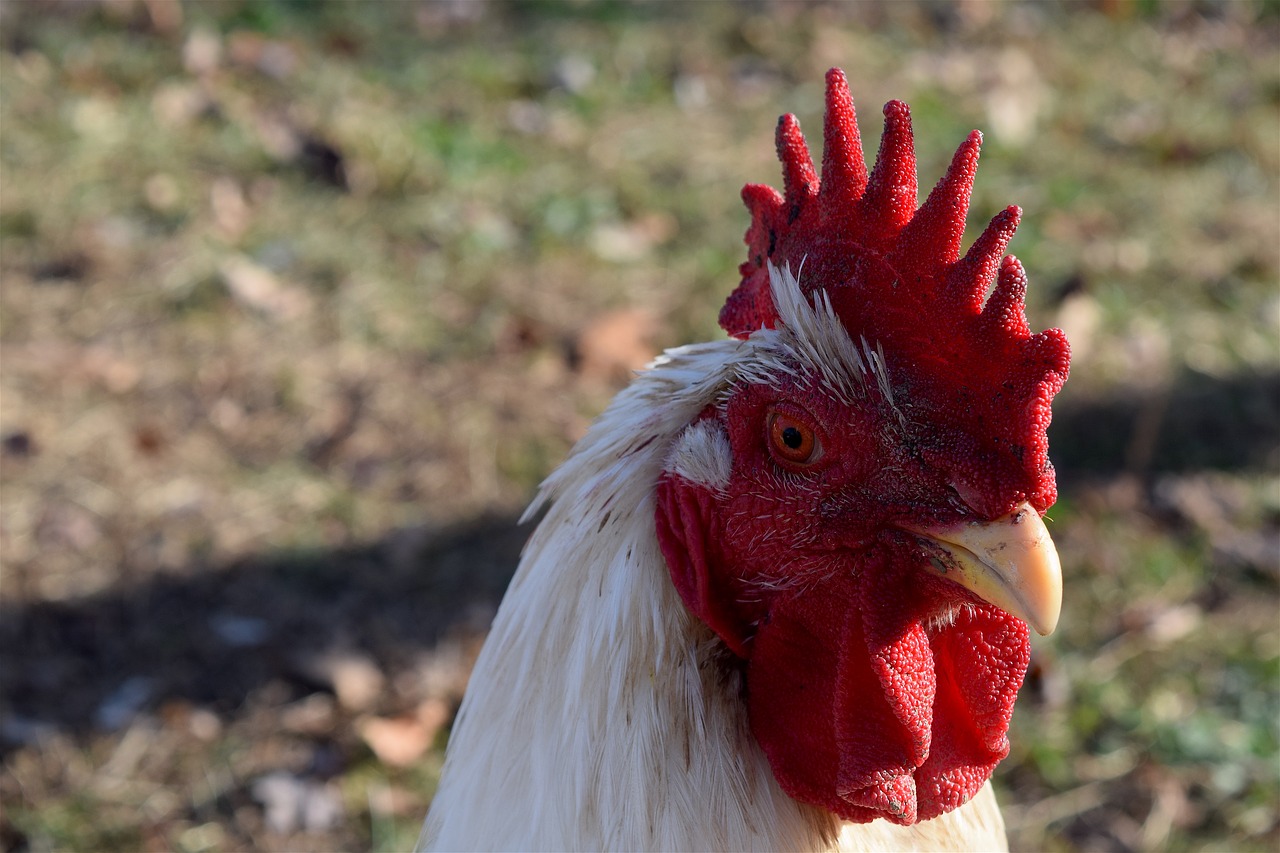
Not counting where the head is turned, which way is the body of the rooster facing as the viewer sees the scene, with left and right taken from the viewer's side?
facing the viewer and to the right of the viewer
